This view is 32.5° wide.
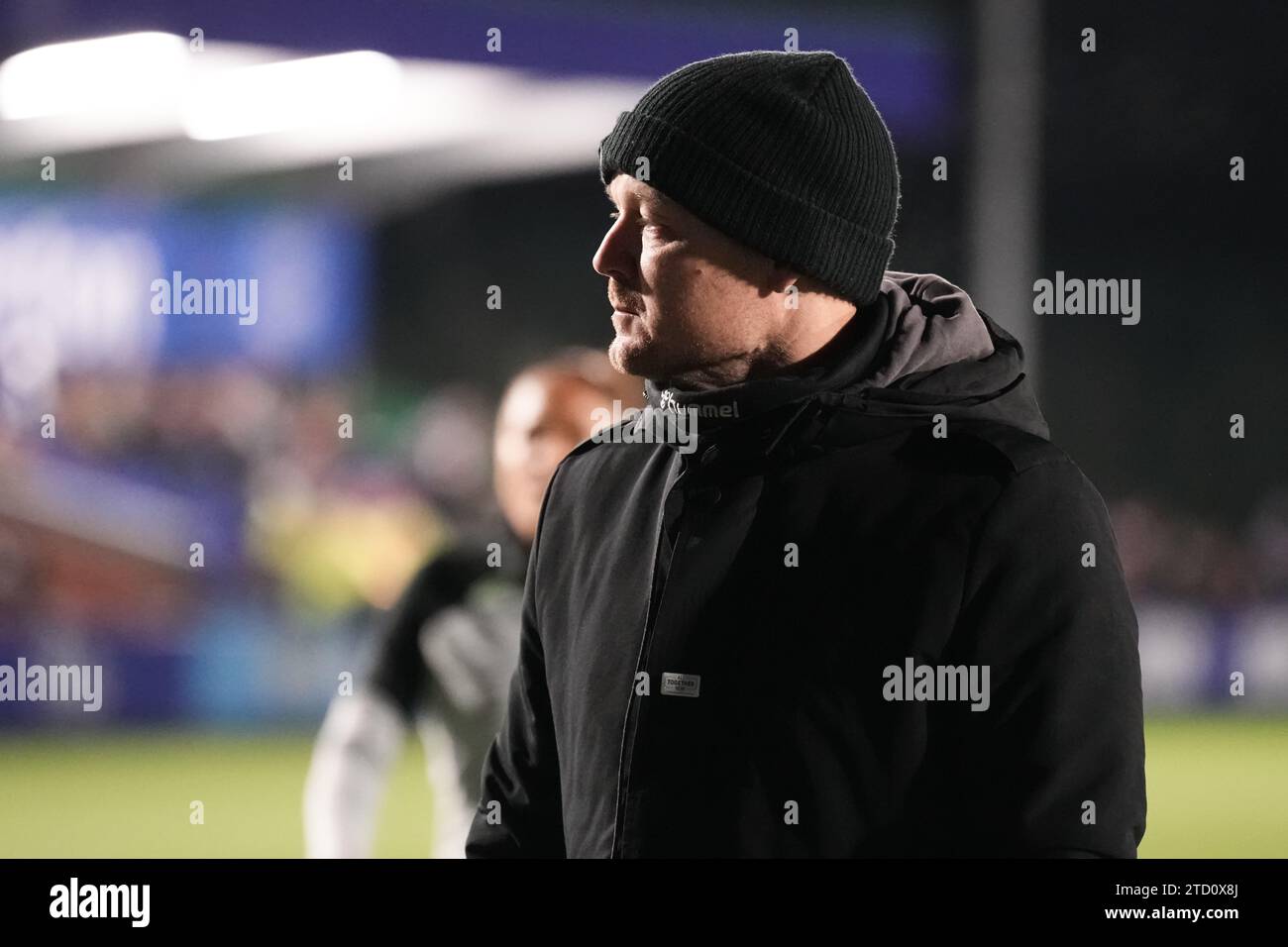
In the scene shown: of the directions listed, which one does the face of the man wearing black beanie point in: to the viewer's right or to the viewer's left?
to the viewer's left

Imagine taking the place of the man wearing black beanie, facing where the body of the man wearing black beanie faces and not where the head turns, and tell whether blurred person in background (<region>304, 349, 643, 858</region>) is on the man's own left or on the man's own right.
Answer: on the man's own right

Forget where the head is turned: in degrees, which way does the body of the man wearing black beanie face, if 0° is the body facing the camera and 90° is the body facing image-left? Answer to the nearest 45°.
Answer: approximately 45°

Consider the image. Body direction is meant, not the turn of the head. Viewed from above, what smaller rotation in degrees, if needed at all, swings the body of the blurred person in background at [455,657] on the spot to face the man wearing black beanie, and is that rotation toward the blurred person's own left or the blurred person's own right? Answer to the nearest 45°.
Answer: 0° — they already face them

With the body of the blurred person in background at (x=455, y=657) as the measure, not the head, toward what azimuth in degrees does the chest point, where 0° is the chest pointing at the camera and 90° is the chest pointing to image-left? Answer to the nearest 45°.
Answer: approximately 0°
